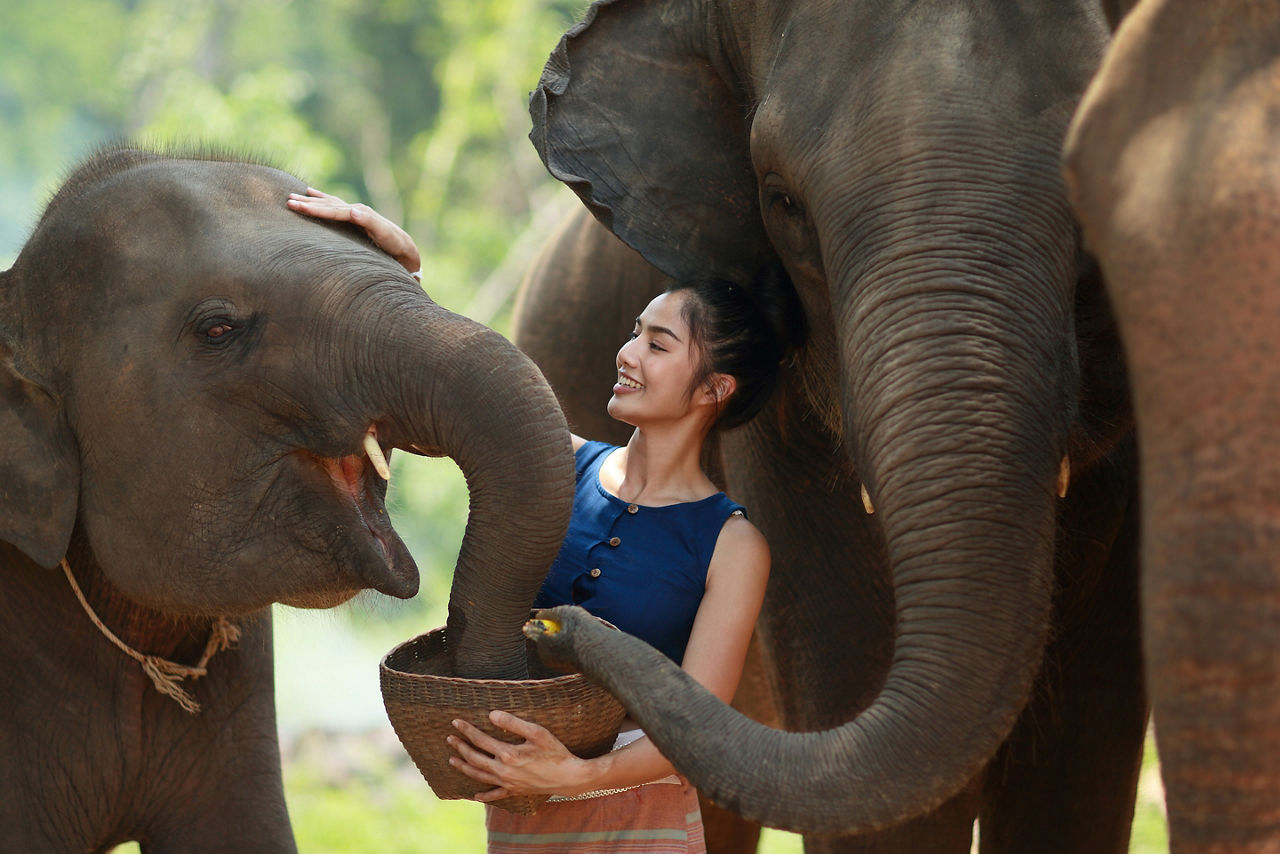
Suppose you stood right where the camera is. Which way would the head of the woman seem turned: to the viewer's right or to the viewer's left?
to the viewer's left

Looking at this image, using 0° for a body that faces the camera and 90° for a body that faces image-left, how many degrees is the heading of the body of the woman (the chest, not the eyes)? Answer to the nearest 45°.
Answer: approximately 45°

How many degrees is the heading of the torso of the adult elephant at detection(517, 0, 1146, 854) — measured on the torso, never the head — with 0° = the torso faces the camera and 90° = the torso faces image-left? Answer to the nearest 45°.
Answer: approximately 315°
